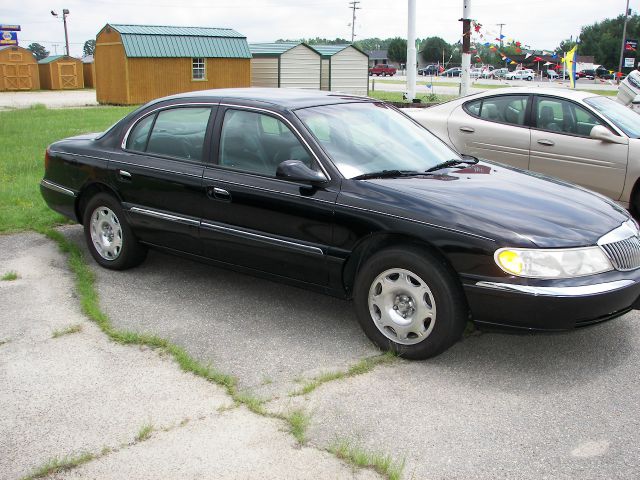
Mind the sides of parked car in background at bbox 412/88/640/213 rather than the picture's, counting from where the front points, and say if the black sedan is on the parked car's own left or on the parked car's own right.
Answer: on the parked car's own right

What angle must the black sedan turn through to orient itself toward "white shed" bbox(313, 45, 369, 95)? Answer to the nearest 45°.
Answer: approximately 135° to its left

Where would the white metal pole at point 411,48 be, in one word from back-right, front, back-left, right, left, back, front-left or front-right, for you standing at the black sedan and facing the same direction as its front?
back-left

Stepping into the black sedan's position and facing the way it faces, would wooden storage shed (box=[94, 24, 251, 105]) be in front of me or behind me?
behind

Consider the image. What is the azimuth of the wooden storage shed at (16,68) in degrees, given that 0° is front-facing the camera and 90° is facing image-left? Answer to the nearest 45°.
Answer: approximately 0°

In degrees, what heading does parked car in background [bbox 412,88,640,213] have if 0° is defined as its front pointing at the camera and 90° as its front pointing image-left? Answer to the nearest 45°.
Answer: approximately 315°

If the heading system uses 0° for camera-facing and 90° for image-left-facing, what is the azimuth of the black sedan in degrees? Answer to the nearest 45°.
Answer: approximately 315°
